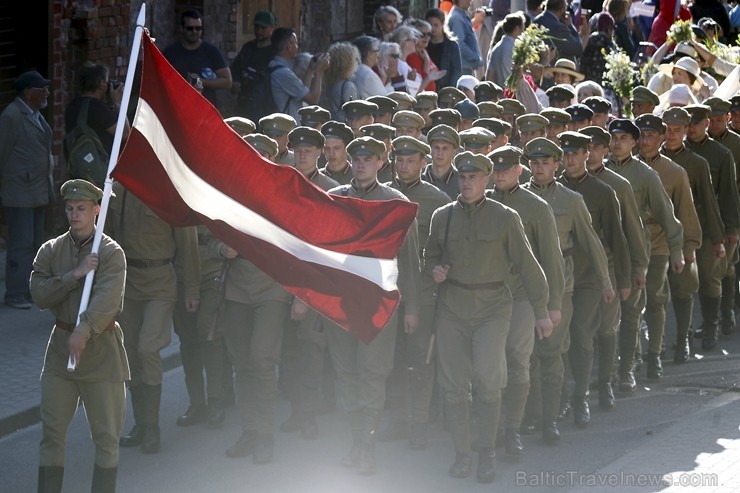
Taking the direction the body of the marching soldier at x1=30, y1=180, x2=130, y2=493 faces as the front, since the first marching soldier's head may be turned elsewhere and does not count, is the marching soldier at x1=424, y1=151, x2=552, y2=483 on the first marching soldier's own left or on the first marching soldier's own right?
on the first marching soldier's own left

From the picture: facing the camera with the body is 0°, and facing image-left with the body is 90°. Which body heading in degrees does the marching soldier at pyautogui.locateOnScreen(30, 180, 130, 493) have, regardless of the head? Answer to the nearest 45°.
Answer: approximately 0°

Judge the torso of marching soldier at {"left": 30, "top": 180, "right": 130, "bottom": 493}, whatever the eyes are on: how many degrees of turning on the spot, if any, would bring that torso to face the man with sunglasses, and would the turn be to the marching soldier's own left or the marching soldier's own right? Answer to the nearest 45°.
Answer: approximately 180°
